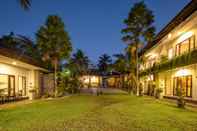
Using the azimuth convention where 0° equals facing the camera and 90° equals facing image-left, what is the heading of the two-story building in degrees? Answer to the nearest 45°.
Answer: approximately 45°
